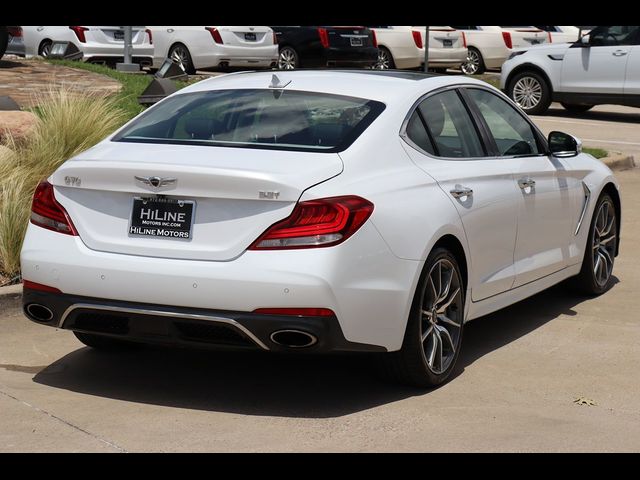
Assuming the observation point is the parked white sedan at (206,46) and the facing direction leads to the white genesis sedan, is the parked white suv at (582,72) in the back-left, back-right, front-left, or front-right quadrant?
front-left

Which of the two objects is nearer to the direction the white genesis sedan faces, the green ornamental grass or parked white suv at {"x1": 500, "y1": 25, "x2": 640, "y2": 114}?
the parked white suv

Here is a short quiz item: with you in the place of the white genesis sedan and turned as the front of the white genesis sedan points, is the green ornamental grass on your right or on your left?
on your left

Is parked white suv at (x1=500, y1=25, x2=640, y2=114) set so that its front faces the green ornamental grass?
no

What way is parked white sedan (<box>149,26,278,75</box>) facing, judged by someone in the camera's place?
facing away from the viewer and to the left of the viewer

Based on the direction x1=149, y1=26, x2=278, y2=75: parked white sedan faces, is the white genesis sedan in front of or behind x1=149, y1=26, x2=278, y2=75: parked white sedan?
behind

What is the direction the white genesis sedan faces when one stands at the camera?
facing away from the viewer and to the right of the viewer

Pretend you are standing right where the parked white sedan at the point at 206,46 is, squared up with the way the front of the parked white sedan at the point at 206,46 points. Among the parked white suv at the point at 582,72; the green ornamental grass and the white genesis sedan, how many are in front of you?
0
